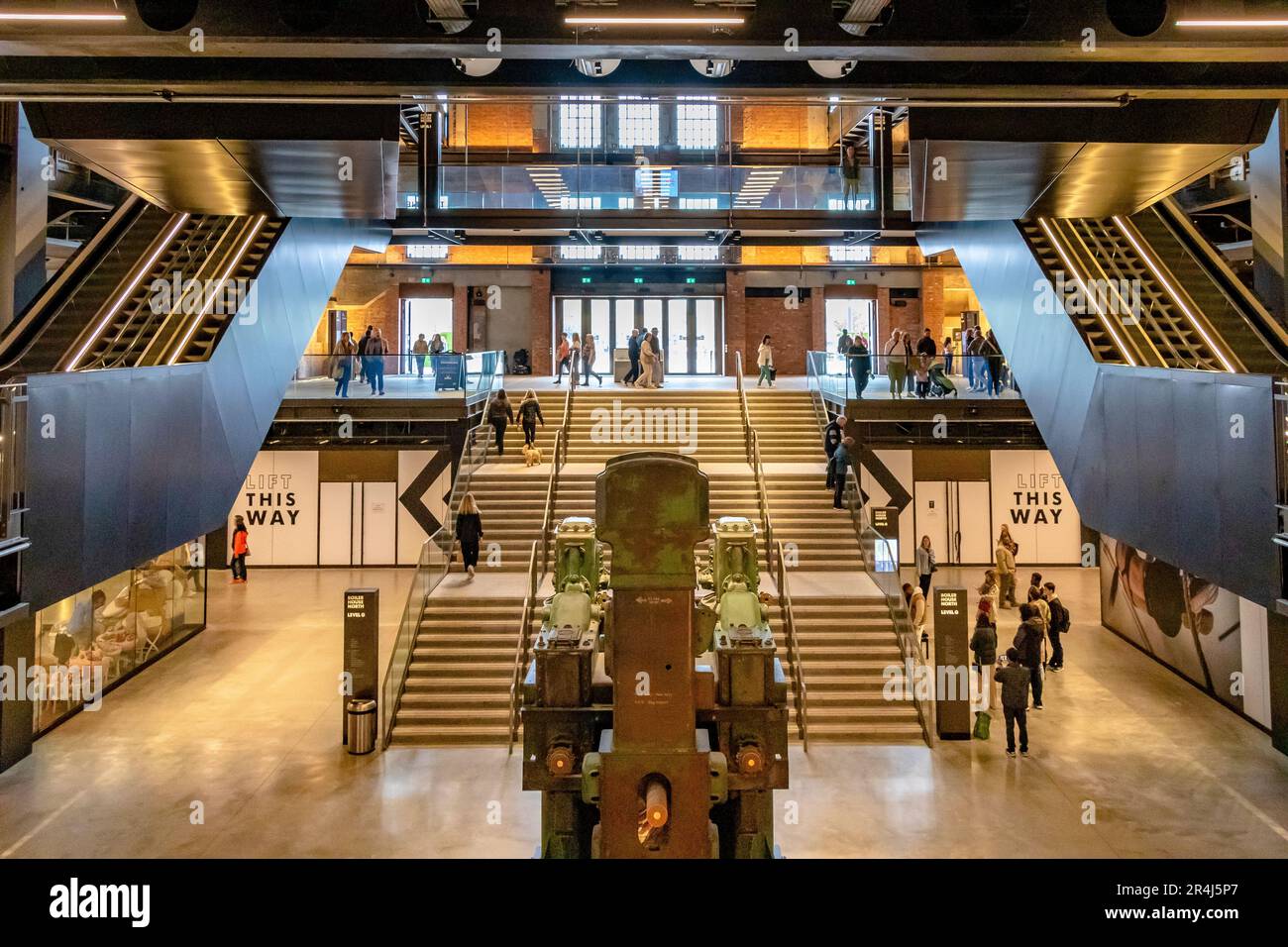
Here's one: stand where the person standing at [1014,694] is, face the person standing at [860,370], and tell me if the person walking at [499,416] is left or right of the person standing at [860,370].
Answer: left

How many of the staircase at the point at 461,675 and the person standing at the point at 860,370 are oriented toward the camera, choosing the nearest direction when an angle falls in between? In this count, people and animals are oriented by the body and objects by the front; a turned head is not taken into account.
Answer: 2

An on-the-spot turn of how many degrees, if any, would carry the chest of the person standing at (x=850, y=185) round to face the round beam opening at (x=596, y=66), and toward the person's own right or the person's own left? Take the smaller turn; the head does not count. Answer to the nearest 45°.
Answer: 0° — they already face it

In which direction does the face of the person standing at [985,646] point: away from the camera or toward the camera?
away from the camera

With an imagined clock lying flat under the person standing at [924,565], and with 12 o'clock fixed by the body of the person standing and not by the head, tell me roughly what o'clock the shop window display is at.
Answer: The shop window display is roughly at 2 o'clock from the person standing.
